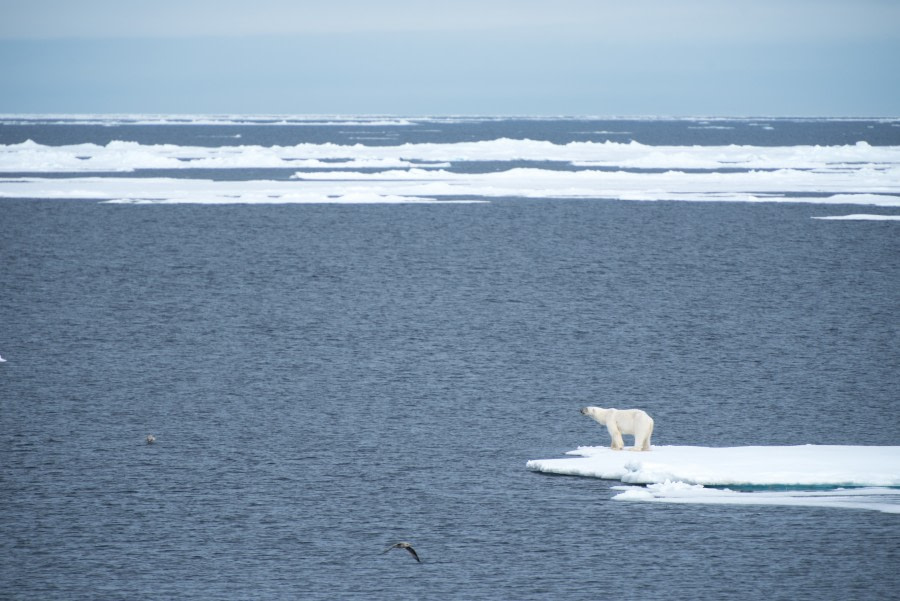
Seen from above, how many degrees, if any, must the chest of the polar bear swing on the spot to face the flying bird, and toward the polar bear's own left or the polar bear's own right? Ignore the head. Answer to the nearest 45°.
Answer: approximately 45° to the polar bear's own left

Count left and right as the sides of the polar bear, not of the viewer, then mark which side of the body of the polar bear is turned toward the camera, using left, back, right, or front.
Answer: left

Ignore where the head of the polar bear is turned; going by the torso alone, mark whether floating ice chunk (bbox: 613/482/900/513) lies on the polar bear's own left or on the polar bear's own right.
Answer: on the polar bear's own left
